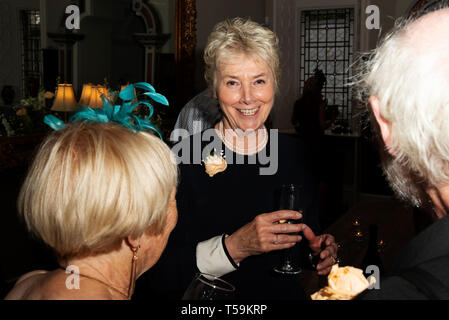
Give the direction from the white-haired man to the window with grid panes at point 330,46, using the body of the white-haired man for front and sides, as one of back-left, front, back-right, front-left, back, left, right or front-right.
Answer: front-right

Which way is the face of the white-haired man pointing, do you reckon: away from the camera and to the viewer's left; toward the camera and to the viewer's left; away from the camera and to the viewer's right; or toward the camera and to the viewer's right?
away from the camera and to the viewer's left

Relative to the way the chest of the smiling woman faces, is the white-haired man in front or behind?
in front

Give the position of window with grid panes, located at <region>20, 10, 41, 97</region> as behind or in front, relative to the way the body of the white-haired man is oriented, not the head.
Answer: in front

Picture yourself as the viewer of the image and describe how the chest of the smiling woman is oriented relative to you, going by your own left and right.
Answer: facing the viewer

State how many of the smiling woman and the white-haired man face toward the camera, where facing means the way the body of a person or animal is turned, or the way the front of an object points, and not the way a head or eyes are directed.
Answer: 1

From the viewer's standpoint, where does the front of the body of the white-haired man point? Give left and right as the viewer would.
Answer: facing away from the viewer and to the left of the viewer

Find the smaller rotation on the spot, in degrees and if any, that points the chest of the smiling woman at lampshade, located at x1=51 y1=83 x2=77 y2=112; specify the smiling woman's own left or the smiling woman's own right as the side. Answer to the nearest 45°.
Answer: approximately 135° to the smiling woman's own right

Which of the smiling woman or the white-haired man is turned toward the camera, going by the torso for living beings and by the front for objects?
the smiling woman
